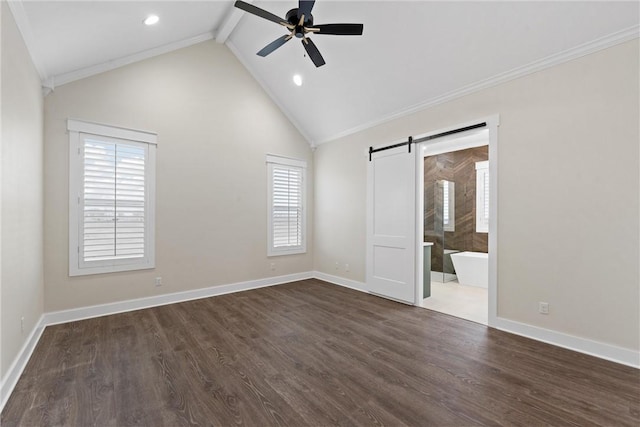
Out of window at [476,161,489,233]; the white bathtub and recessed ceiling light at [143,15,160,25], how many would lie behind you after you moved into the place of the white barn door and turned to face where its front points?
2

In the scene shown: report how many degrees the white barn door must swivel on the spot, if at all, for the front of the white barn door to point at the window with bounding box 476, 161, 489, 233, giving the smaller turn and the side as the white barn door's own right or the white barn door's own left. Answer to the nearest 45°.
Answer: approximately 180°

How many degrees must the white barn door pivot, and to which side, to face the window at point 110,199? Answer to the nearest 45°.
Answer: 0° — it already faces it

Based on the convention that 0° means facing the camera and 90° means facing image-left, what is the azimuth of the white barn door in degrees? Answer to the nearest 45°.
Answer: approximately 45°

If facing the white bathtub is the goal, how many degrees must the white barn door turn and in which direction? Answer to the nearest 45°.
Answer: approximately 180°

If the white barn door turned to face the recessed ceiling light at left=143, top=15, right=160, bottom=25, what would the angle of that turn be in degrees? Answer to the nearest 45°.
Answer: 0° — it already faces it

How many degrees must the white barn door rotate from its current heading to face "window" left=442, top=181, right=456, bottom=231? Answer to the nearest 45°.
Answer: approximately 180°

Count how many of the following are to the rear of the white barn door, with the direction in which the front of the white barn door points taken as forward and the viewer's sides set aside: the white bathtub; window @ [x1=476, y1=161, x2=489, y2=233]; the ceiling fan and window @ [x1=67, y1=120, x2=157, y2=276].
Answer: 2
